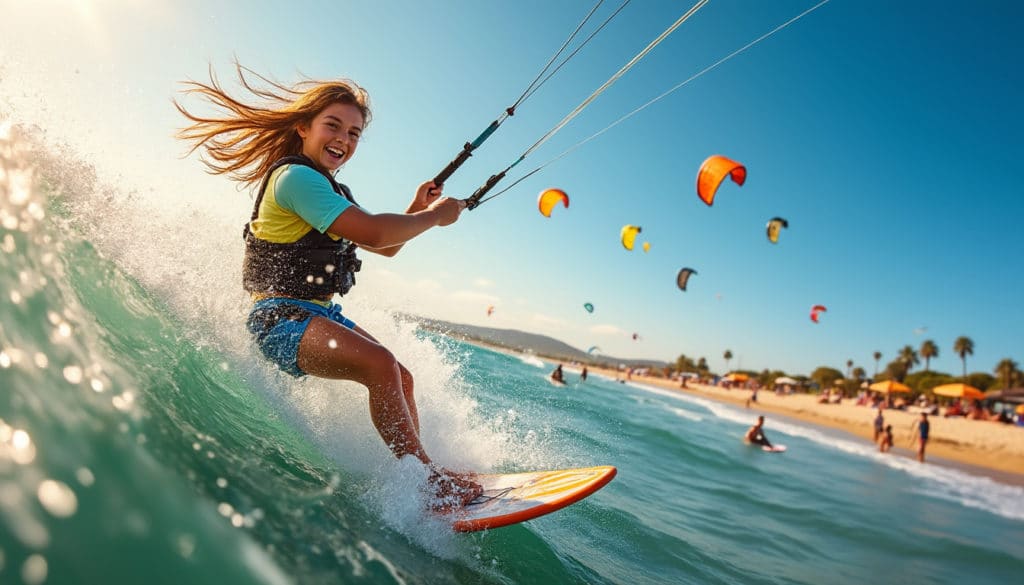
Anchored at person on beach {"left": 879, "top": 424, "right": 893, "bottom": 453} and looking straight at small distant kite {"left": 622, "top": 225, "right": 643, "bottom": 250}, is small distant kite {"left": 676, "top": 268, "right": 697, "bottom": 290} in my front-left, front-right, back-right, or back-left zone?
front-right

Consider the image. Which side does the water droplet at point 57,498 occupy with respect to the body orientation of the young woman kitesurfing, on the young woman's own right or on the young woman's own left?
on the young woman's own right

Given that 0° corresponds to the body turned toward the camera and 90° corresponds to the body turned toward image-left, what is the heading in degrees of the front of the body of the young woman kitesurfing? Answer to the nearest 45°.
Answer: approximately 270°

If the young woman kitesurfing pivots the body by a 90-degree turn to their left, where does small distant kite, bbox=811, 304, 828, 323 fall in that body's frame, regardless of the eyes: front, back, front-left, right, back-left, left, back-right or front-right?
front-right

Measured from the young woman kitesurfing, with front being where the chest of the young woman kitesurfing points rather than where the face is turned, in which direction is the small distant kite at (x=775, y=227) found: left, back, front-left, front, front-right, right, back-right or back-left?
front-left

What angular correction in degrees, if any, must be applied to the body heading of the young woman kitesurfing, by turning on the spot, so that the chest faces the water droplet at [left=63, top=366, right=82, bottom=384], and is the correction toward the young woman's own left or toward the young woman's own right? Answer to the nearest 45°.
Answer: approximately 135° to the young woman's own right

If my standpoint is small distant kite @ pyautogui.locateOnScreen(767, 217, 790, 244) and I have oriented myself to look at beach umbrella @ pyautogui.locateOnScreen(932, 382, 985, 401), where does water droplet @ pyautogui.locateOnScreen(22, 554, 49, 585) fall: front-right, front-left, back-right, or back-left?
front-right

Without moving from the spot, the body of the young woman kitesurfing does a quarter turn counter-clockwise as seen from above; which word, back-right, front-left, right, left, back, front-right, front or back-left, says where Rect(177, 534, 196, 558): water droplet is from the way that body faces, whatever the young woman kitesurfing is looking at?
back

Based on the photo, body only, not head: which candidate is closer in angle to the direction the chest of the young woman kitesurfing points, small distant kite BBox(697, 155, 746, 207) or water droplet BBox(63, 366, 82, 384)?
the small distant kite

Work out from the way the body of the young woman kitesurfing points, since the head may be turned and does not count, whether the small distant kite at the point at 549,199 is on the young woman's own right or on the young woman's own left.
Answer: on the young woman's own left
